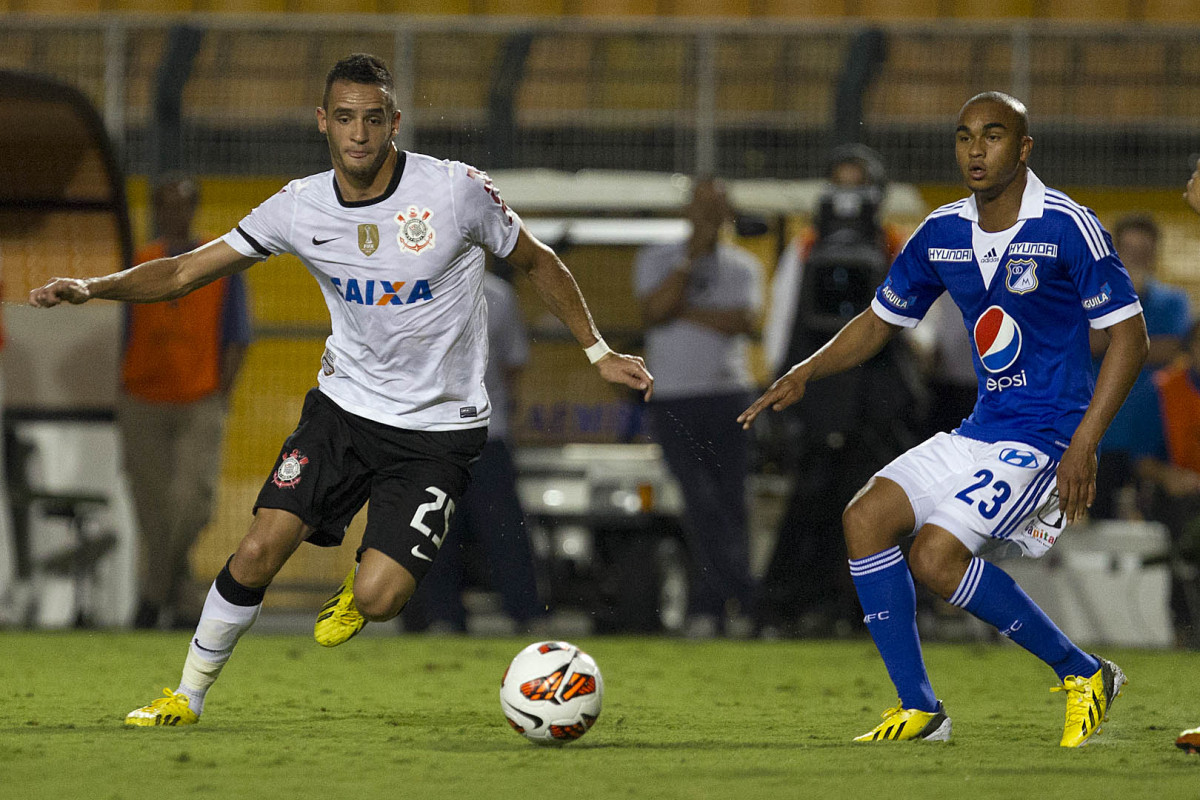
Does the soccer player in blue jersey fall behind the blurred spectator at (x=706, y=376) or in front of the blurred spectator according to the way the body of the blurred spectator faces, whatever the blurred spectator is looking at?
in front

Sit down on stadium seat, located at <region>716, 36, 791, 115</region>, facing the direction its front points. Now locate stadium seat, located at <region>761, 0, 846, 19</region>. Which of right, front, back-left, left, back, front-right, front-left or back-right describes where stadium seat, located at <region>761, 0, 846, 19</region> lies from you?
back

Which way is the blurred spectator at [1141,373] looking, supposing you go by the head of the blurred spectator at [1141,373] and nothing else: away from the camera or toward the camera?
toward the camera

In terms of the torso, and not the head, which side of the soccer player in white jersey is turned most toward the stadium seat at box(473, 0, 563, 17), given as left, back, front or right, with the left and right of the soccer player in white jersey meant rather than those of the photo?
back

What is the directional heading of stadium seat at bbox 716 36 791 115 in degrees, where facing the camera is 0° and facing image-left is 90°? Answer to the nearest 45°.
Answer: approximately 0°

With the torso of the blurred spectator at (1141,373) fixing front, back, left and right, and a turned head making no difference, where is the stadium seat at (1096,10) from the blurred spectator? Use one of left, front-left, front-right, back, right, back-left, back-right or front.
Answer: back-right

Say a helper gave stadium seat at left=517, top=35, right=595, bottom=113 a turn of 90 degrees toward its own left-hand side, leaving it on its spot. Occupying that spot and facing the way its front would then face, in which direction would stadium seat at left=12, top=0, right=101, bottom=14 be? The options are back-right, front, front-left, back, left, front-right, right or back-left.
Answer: back-left

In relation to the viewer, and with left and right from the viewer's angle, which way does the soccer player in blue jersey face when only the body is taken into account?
facing the viewer and to the left of the viewer

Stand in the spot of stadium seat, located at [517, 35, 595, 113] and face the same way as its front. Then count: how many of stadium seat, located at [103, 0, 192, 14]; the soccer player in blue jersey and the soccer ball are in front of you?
2

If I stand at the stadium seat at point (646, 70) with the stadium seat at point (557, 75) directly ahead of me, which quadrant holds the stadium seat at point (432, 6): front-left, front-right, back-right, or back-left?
front-right

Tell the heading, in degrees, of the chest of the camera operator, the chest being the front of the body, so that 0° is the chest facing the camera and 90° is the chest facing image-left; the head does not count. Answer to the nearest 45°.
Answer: approximately 0°

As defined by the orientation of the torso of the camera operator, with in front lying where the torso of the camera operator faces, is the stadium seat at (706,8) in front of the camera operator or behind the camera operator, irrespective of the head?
behind
